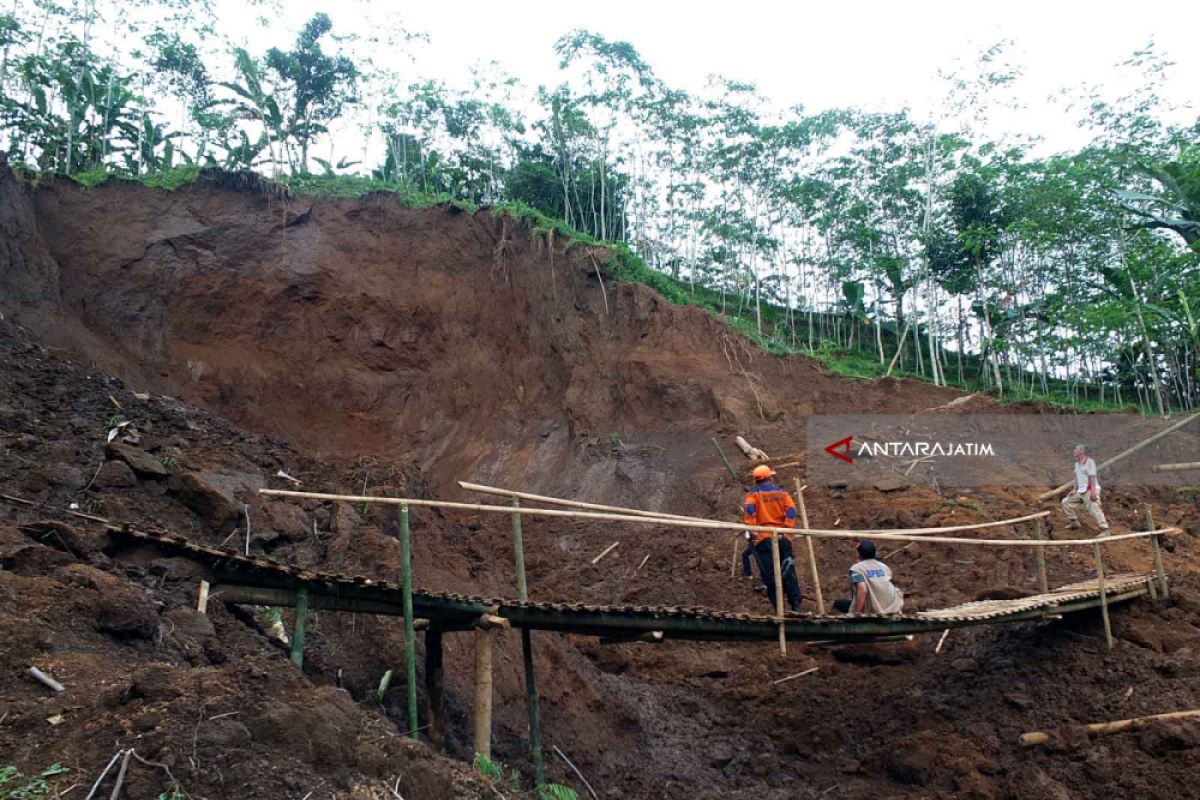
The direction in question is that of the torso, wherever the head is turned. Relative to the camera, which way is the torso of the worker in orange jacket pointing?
away from the camera

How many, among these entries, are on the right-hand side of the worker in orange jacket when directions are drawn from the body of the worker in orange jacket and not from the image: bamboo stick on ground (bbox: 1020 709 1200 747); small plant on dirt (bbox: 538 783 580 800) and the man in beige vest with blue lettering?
2

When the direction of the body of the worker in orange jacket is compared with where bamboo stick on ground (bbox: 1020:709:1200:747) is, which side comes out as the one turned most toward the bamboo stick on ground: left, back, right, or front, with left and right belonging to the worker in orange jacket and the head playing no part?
right

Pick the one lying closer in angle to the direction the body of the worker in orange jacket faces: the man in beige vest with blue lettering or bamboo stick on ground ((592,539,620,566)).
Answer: the bamboo stick on ground

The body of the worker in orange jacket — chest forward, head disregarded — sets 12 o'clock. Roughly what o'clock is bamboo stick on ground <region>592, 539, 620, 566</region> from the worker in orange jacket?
The bamboo stick on ground is roughly at 11 o'clock from the worker in orange jacket.

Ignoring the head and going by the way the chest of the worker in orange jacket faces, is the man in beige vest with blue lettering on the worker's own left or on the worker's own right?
on the worker's own right

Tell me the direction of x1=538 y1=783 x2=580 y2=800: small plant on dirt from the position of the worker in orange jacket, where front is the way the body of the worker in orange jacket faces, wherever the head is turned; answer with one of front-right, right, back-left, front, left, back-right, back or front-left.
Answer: back-left

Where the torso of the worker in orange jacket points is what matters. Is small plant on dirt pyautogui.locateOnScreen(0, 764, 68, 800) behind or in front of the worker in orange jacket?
behind

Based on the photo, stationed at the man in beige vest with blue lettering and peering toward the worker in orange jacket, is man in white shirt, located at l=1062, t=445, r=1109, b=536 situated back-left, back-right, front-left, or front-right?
back-right

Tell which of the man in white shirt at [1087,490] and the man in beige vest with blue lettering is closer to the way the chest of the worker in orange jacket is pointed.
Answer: the man in white shirt
